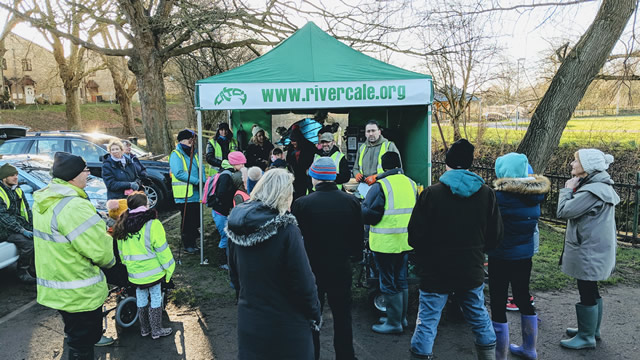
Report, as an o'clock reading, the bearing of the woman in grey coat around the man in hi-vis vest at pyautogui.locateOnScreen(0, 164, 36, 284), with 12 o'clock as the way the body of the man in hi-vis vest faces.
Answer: The woman in grey coat is roughly at 12 o'clock from the man in hi-vis vest.

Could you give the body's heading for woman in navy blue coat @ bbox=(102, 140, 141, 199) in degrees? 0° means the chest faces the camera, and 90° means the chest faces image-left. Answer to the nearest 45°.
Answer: approximately 315°

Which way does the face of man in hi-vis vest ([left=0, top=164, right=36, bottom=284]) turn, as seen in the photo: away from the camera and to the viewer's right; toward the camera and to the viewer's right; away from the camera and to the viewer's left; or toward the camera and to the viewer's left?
toward the camera and to the viewer's right

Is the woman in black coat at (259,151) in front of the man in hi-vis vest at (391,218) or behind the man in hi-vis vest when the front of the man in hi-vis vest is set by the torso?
in front

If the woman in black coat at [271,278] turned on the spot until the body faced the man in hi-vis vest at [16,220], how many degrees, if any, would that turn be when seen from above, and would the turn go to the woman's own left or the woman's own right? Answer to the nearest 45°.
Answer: approximately 90° to the woman's own left

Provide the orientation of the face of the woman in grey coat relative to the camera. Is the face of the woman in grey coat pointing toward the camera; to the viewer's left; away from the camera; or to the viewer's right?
to the viewer's left

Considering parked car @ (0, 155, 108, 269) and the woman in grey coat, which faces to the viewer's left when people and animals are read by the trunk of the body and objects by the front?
the woman in grey coat

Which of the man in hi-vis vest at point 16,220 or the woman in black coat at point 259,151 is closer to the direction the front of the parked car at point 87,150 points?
the woman in black coat

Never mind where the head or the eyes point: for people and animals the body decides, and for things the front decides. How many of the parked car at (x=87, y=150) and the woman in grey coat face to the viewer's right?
1

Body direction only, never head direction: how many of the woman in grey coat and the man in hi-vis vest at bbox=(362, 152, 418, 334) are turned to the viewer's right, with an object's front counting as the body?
0

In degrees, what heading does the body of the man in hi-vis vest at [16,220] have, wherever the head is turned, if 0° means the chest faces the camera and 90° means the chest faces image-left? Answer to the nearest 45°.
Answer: approximately 315°

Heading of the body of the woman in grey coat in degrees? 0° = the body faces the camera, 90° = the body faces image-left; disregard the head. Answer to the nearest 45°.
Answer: approximately 90°

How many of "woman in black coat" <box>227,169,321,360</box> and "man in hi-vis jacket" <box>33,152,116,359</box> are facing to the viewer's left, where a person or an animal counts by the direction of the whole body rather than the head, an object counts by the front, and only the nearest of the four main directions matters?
0

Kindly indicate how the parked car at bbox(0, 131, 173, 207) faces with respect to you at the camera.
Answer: facing to the right of the viewer

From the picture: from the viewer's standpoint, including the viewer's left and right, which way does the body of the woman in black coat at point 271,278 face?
facing away from the viewer and to the right of the viewer

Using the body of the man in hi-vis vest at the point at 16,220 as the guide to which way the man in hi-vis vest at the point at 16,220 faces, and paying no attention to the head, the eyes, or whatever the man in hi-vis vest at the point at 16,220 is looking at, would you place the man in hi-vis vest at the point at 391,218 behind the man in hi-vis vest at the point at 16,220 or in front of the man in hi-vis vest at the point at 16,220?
in front
